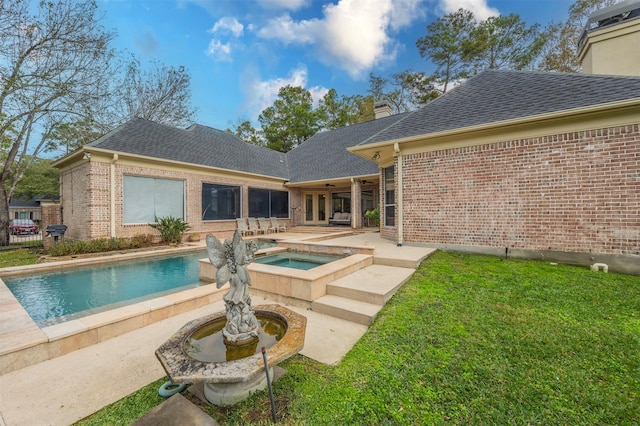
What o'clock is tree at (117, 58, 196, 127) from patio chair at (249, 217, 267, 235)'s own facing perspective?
The tree is roughly at 6 o'clock from the patio chair.

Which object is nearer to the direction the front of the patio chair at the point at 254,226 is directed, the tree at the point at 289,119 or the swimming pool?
the swimming pool

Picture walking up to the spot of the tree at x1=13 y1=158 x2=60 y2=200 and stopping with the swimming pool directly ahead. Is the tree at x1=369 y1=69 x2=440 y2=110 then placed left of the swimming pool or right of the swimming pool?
left

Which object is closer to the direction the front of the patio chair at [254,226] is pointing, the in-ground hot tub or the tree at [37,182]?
the in-ground hot tub

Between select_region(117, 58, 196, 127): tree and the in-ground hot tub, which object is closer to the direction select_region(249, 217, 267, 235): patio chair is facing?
the in-ground hot tub

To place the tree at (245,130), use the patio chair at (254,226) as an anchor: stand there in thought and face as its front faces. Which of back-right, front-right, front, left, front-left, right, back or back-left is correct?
back-left

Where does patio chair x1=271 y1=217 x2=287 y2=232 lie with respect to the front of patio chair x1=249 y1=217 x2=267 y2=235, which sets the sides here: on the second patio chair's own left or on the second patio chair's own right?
on the second patio chair's own left

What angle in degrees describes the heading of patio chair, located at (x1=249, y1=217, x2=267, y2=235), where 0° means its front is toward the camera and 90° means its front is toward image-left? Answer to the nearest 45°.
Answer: approximately 315°

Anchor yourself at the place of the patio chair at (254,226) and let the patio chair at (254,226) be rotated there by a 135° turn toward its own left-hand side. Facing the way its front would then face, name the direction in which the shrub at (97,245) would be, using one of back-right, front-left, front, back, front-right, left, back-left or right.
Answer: back-left
